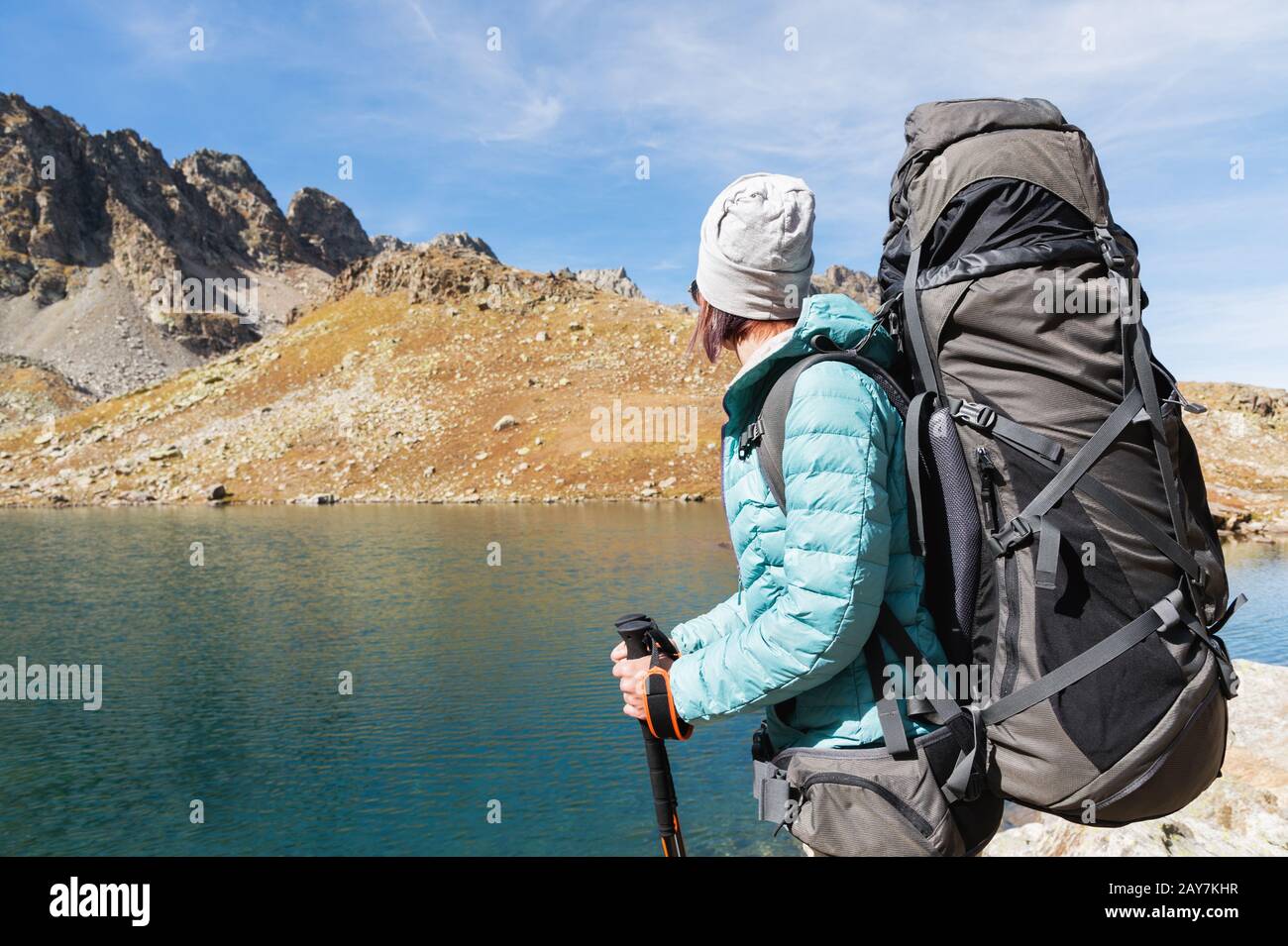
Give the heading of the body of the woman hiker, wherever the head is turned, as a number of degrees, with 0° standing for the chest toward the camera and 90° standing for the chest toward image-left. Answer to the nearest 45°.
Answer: approximately 90°
